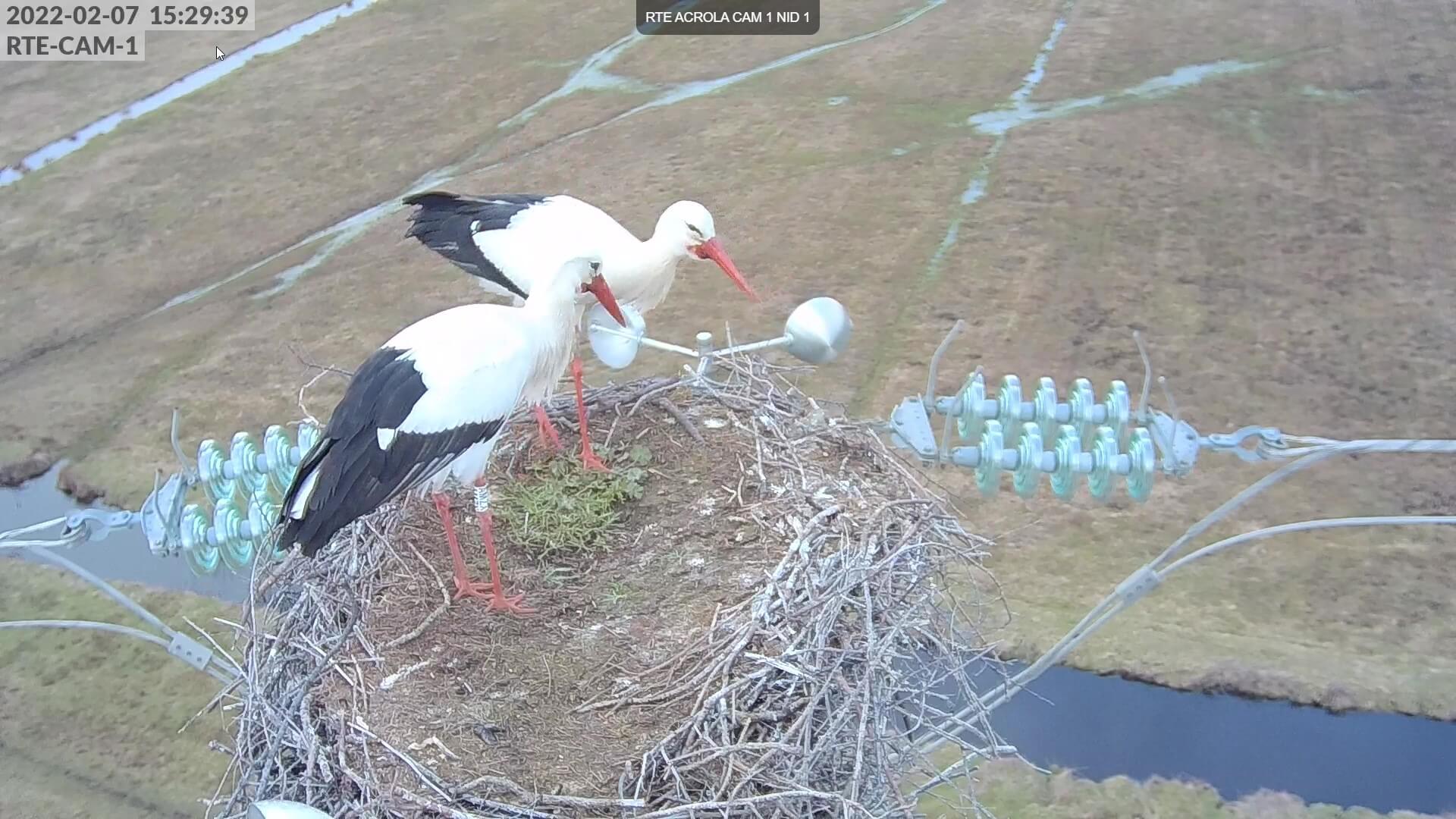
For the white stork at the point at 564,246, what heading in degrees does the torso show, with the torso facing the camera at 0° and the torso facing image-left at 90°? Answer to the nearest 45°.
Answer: approximately 270°

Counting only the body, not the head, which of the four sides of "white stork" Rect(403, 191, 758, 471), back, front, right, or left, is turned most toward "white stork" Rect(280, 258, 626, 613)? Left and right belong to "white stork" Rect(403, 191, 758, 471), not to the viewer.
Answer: right

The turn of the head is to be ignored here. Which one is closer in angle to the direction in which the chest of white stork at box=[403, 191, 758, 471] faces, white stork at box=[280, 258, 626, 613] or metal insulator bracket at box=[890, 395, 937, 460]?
the metal insulator bracket
